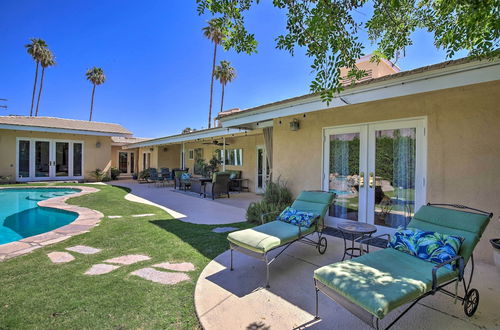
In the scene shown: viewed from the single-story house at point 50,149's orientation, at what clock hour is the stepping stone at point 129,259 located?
The stepping stone is roughly at 12 o'clock from the single-story house.

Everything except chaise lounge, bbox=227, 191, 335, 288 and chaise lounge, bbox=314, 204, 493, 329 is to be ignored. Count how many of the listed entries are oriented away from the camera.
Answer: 0

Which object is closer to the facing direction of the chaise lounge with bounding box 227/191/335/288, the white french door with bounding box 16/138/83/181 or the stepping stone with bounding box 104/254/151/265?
the stepping stone

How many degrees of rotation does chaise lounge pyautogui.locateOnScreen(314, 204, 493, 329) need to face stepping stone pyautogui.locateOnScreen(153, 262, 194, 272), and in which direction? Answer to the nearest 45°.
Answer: approximately 45° to its right

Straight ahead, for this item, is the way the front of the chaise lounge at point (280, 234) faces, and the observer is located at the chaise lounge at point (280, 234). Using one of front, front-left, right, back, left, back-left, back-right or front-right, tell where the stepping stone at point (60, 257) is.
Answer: front-right

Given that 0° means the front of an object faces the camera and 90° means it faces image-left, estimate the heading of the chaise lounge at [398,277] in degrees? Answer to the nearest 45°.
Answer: approximately 45°

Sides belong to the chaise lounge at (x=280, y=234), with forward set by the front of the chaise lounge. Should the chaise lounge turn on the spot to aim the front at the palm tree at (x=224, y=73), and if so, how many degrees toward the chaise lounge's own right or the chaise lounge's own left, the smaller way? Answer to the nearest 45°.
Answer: approximately 135° to the chaise lounge's own right

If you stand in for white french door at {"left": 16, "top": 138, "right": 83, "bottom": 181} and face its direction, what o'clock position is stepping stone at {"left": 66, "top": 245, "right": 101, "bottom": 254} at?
The stepping stone is roughly at 12 o'clock from the white french door.

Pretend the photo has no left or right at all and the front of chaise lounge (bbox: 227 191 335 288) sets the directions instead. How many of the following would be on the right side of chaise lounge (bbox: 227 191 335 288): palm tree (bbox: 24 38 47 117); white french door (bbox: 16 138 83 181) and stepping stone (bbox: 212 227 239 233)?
3

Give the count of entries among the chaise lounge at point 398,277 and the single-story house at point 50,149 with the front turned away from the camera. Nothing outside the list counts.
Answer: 0

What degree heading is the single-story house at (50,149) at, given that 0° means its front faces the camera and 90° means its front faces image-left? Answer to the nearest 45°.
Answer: approximately 0°
